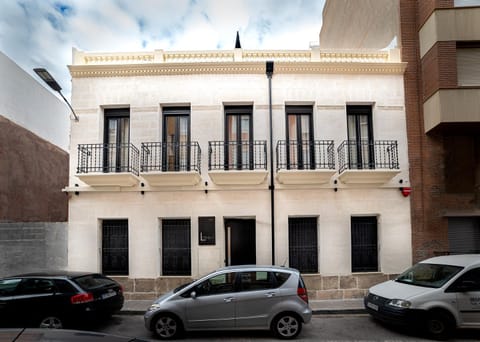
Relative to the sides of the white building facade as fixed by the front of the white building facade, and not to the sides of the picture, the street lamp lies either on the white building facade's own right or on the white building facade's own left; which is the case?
on the white building facade's own right

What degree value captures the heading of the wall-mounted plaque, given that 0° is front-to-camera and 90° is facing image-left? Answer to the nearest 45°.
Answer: approximately 0°

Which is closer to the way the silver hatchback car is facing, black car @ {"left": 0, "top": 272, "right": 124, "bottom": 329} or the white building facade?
the black car

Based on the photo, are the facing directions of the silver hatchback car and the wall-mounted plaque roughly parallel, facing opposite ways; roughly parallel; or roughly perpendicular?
roughly perpendicular

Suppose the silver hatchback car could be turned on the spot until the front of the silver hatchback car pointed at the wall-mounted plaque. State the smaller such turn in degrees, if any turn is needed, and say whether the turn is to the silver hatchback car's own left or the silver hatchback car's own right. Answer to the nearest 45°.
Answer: approximately 90° to the silver hatchback car's own right

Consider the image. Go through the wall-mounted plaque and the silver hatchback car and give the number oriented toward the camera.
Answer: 1

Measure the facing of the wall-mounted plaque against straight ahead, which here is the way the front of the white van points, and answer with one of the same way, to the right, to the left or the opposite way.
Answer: to the left

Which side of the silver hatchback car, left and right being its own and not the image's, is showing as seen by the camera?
left

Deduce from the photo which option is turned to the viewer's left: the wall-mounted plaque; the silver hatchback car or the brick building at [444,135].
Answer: the silver hatchback car
